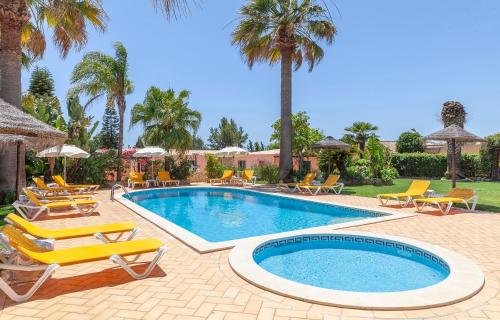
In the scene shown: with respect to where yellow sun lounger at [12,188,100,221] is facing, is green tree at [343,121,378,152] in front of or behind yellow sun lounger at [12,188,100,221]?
in front

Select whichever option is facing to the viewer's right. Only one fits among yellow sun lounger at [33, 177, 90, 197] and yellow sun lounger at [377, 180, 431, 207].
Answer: yellow sun lounger at [33, 177, 90, 197]

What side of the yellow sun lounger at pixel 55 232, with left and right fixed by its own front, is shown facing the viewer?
right

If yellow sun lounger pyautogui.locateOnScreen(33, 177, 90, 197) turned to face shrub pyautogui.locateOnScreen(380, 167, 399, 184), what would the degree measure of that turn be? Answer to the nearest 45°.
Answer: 0° — it already faces it

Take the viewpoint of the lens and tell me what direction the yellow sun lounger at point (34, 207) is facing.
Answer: facing to the right of the viewer

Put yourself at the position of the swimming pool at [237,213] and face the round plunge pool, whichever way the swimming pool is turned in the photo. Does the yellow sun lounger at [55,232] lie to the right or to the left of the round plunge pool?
right

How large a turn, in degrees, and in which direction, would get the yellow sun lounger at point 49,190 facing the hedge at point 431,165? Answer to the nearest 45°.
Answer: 0° — it already faces it

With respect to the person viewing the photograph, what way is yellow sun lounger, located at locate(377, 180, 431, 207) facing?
facing the viewer and to the left of the viewer

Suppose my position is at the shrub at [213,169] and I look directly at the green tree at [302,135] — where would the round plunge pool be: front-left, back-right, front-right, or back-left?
back-right

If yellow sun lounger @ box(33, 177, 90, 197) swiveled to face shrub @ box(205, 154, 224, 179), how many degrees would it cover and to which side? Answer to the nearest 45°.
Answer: approximately 45° to its left

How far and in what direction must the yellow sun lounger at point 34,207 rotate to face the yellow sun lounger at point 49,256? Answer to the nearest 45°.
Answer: approximately 90° to its right

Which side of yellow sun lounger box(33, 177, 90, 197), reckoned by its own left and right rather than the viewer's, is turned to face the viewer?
right

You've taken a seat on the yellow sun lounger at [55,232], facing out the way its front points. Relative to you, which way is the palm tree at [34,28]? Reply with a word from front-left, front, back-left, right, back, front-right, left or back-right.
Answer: left

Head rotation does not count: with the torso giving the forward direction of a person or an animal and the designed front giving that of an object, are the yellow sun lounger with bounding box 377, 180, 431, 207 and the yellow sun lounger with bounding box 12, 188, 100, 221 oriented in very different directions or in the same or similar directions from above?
very different directions
